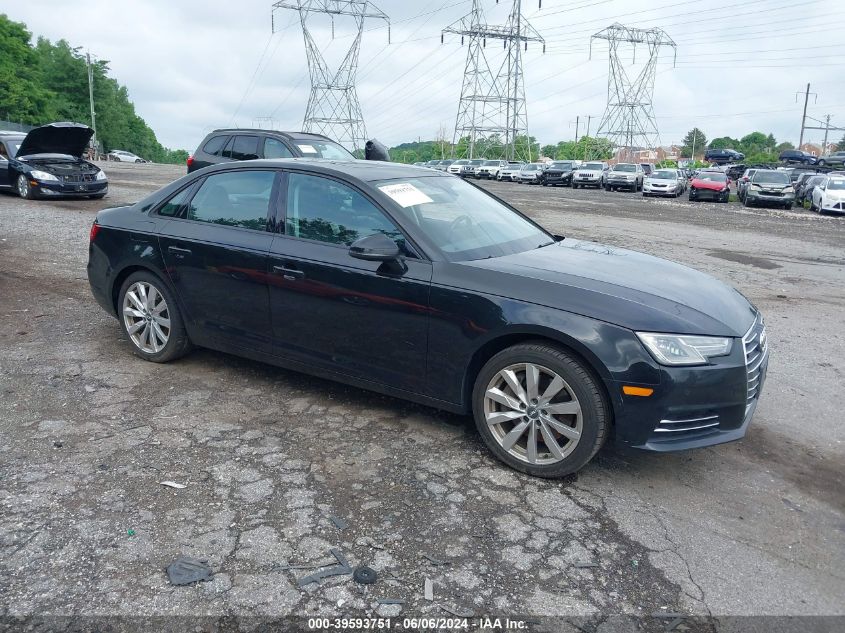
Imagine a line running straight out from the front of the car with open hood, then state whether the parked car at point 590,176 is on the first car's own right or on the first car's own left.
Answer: on the first car's own left

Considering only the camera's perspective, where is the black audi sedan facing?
facing the viewer and to the right of the viewer

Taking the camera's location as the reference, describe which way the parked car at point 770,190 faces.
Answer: facing the viewer

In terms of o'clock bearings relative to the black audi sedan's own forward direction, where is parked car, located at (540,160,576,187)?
The parked car is roughly at 8 o'clock from the black audi sedan.

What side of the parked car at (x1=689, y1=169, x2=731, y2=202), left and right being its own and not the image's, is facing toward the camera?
front

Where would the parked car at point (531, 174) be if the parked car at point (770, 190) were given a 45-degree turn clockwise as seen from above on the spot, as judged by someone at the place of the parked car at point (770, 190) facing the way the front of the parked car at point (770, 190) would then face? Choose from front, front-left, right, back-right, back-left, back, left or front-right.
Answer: right

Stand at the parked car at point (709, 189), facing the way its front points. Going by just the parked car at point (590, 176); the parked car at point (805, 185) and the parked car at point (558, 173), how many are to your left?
1

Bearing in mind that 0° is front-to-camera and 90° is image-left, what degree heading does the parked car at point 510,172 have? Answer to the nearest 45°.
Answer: approximately 45°

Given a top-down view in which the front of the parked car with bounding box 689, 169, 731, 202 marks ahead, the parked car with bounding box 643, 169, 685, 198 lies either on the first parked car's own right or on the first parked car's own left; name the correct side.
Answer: on the first parked car's own right

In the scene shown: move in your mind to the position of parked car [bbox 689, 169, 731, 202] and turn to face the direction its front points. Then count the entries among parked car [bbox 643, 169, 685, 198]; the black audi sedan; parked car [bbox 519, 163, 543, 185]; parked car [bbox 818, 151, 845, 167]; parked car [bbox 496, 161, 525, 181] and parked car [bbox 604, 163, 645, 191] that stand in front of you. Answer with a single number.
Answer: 1

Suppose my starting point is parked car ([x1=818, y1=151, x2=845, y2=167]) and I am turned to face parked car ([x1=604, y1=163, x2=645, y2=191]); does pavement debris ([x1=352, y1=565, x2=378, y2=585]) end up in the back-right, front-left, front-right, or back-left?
front-left

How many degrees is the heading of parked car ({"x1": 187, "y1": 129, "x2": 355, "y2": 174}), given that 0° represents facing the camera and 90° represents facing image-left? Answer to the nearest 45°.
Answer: approximately 315°

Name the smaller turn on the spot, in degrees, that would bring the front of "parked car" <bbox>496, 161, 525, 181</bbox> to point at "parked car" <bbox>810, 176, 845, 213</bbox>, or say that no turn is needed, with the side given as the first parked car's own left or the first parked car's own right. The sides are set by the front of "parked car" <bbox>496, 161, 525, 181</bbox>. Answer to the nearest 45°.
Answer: approximately 90° to the first parked car's own left

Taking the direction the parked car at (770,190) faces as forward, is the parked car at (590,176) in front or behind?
behind

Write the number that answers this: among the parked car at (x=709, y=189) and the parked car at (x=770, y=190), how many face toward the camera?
2

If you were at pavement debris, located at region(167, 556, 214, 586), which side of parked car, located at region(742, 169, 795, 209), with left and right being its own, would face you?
front
